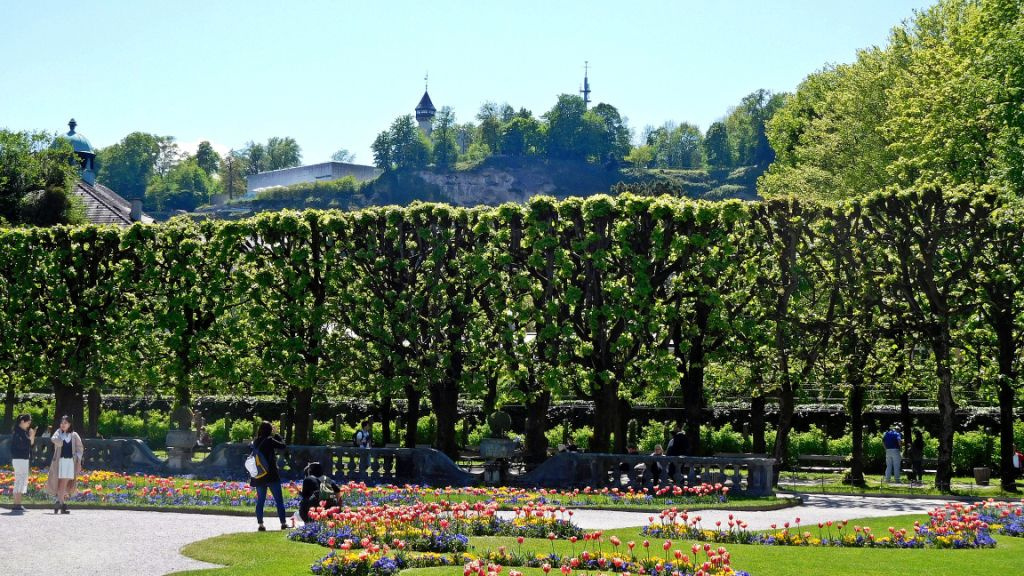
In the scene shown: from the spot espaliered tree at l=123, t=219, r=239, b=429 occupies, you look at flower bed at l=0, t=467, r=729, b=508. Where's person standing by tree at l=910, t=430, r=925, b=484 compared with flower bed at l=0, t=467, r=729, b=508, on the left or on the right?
left

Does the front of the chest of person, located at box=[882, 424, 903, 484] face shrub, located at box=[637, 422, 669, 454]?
no

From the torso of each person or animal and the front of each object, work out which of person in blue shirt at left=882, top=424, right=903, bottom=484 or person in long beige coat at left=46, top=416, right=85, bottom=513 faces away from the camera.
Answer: person in blue shirt at left=882, top=424, right=903, bottom=484

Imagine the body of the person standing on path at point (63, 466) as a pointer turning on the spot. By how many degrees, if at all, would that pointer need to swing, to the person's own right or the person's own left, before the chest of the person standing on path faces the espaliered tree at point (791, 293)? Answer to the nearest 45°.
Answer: approximately 90° to the person's own left

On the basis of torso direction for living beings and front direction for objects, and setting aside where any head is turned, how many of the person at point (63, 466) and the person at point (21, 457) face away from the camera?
0

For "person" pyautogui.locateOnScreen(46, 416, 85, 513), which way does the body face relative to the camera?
toward the camera

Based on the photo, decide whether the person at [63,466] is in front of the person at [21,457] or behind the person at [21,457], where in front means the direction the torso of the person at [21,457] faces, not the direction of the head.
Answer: in front

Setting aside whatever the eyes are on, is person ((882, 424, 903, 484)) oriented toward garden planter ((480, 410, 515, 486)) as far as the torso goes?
no

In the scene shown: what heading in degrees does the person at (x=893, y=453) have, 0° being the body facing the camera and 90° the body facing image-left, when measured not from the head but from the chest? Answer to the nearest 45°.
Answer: approximately 180°

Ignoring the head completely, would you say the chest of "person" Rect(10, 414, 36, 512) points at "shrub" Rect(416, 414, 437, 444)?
no

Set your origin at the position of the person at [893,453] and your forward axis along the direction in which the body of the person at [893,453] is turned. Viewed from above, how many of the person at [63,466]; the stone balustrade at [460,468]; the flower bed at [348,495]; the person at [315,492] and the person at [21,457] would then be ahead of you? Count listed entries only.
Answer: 0
